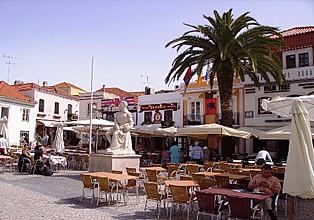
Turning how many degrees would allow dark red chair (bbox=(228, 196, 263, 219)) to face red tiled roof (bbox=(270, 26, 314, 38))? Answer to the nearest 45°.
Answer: approximately 45° to its left

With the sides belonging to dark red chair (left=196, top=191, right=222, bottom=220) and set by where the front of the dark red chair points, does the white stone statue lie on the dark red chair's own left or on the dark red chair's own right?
on the dark red chair's own left

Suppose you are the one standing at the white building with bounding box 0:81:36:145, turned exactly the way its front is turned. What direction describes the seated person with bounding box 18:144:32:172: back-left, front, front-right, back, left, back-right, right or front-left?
front-right

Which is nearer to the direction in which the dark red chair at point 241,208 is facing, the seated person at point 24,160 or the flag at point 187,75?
the flag

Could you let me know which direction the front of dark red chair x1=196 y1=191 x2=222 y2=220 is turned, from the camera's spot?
facing away from the viewer and to the right of the viewer

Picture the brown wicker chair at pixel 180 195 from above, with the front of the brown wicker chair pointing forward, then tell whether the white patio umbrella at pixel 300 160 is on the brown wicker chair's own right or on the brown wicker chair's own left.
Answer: on the brown wicker chair's own right

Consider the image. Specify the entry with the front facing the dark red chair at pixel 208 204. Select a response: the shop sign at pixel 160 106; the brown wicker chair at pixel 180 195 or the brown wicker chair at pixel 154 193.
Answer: the shop sign

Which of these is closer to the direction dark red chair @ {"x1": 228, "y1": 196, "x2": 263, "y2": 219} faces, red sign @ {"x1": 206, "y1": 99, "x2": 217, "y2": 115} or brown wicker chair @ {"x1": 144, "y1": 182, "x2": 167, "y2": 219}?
the red sign

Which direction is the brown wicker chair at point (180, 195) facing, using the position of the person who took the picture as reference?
facing away from the viewer and to the right of the viewer
